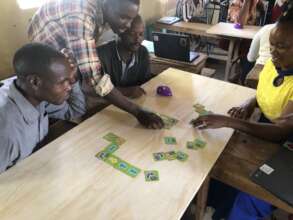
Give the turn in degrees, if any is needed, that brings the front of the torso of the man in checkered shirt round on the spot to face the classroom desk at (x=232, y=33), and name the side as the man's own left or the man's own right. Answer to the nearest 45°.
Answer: approximately 45° to the man's own left

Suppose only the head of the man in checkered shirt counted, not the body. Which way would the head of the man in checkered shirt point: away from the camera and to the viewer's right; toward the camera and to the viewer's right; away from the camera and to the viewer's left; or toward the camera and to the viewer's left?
toward the camera and to the viewer's right

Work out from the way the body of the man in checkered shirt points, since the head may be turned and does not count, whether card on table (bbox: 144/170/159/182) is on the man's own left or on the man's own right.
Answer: on the man's own right

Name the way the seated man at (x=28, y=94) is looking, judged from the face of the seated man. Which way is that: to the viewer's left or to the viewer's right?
to the viewer's right

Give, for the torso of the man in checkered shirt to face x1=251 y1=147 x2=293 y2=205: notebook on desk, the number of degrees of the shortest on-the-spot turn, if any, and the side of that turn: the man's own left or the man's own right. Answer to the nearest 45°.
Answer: approximately 45° to the man's own right

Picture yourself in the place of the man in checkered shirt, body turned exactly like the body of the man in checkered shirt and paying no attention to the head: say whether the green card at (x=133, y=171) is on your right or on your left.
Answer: on your right

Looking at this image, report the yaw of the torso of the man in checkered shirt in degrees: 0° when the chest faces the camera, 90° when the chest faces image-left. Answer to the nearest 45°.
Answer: approximately 270°

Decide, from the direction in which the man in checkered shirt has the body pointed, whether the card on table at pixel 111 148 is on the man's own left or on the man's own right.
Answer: on the man's own right

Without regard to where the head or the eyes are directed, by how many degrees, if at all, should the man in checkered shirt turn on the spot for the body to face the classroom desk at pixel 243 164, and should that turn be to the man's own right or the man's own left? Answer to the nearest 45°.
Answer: approximately 45° to the man's own right
